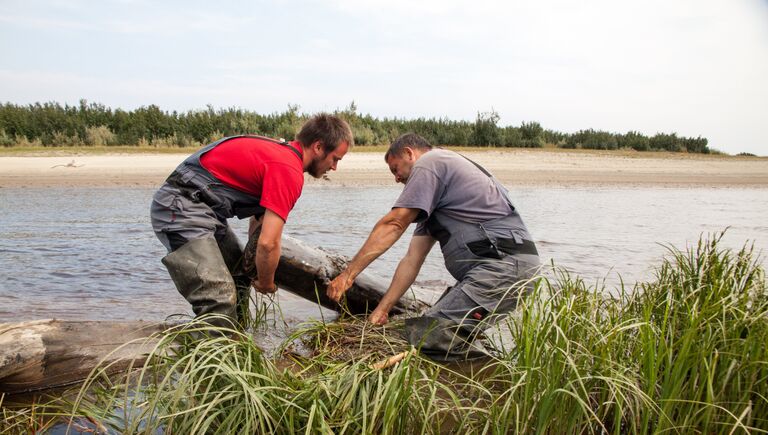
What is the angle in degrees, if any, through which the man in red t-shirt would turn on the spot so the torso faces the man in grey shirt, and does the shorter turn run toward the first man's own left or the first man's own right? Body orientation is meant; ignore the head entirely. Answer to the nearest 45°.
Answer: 0° — they already face them

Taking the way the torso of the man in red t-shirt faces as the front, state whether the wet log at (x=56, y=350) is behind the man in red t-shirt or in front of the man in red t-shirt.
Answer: behind

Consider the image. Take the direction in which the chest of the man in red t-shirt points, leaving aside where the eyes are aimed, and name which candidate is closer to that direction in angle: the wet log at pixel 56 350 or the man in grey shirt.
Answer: the man in grey shirt

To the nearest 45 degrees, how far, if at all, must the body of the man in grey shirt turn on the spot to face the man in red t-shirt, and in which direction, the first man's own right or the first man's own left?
0° — they already face them

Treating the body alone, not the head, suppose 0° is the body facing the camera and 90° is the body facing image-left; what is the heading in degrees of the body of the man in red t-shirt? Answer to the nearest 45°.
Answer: approximately 270°

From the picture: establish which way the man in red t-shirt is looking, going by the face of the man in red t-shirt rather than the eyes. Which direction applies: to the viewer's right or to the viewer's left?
to the viewer's right

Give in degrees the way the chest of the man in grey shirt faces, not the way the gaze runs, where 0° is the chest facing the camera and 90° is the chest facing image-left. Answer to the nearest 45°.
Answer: approximately 90°

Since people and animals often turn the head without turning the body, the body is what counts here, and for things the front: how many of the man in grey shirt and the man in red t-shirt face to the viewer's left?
1

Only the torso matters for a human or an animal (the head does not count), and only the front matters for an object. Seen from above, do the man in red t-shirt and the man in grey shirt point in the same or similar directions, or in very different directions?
very different directions

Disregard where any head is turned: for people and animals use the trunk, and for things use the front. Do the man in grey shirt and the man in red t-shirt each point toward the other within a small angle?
yes
